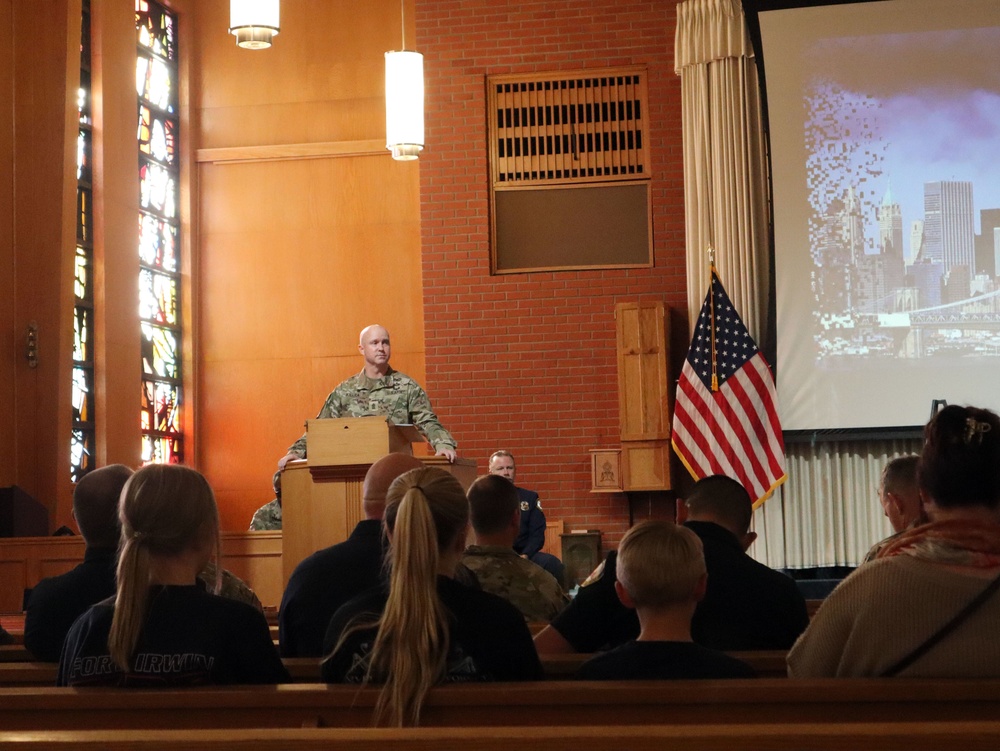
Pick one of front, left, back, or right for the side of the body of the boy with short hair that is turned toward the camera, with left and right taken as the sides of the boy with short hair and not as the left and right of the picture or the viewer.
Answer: back

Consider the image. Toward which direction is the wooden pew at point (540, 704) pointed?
away from the camera

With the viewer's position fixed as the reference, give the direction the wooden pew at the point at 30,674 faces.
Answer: facing away from the viewer

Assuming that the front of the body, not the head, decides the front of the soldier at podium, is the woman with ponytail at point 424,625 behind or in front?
in front

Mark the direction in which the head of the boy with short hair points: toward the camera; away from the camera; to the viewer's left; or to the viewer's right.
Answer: away from the camera

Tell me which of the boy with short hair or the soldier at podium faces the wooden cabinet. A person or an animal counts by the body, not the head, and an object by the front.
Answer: the boy with short hair

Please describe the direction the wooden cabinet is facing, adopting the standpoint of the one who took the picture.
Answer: facing the viewer

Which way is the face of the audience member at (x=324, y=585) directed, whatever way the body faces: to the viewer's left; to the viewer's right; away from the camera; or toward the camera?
away from the camera

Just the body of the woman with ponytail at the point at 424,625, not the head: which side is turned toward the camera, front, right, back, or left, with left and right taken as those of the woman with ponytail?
back

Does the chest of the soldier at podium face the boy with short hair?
yes

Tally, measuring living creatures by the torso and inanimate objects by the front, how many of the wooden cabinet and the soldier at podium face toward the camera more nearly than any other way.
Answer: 2

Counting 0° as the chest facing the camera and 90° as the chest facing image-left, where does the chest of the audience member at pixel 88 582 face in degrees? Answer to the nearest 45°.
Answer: approximately 180°

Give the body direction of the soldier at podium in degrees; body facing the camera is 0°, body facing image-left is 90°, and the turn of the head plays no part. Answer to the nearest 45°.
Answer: approximately 0°

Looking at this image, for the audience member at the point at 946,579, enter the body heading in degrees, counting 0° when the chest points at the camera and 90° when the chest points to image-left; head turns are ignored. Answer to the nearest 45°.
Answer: approximately 180°

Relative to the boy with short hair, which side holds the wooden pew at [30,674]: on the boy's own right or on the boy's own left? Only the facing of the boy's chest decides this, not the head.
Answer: on the boy's own left

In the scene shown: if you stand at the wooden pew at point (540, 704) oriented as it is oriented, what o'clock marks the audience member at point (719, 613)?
The audience member is roughly at 1 o'clock from the wooden pew.
